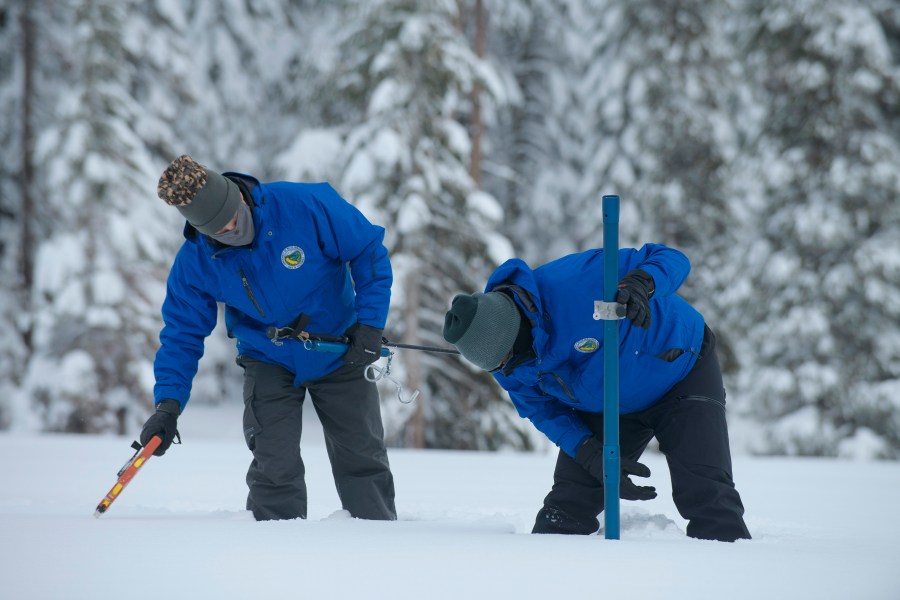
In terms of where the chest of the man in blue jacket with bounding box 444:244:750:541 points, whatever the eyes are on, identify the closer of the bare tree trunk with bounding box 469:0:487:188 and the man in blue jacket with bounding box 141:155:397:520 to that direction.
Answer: the man in blue jacket

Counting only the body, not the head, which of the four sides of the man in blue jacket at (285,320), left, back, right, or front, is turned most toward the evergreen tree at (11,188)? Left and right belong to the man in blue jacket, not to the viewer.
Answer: back

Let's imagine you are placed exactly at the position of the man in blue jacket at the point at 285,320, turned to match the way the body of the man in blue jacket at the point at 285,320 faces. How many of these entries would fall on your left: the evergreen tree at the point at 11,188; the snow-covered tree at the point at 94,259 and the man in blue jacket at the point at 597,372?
1

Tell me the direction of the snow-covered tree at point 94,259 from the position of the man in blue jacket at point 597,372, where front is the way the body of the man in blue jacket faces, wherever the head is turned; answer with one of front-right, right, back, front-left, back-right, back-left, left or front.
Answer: right

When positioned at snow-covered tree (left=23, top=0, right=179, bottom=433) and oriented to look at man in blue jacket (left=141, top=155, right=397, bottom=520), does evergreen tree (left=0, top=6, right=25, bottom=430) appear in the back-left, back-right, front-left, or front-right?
back-right

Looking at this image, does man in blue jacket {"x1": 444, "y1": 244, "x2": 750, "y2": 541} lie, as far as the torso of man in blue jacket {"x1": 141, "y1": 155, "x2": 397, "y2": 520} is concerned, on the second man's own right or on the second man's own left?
on the second man's own left

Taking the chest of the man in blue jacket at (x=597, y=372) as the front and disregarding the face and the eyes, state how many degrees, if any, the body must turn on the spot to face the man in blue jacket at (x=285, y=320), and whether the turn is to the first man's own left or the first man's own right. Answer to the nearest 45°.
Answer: approximately 45° to the first man's own right

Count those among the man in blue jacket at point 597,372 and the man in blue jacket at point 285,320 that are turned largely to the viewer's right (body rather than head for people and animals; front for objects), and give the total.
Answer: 0

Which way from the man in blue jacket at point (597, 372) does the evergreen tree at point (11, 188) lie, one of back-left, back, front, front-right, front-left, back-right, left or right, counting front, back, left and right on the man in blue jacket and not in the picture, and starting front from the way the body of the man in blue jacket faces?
right

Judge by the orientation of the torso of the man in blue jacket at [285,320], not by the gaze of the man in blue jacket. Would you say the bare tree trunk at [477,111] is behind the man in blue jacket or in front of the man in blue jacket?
behind
